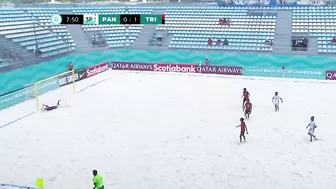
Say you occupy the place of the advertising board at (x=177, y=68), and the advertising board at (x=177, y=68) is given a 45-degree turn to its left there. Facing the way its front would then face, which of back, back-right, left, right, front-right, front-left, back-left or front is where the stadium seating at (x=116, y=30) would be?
back

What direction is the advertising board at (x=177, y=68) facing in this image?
toward the camera

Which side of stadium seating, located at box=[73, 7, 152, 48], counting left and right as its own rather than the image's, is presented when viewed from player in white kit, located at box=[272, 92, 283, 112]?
front

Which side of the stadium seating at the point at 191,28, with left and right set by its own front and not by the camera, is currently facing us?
front

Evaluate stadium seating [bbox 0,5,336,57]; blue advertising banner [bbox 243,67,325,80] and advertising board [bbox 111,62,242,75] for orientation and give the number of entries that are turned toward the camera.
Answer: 3

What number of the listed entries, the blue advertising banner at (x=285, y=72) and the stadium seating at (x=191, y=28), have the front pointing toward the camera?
2

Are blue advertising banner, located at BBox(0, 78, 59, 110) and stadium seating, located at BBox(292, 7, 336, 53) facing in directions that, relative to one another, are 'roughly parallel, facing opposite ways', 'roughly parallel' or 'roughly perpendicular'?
roughly perpendicular

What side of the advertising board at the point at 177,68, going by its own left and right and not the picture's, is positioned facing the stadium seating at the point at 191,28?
back

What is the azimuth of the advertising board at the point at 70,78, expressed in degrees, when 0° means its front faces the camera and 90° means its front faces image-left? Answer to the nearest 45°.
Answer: approximately 315°

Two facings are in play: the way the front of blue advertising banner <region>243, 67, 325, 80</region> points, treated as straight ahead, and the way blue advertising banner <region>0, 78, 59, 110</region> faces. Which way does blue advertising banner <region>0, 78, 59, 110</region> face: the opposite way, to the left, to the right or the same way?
to the left

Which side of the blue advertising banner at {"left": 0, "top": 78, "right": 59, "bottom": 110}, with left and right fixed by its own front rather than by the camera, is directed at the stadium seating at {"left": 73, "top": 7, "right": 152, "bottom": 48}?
left
